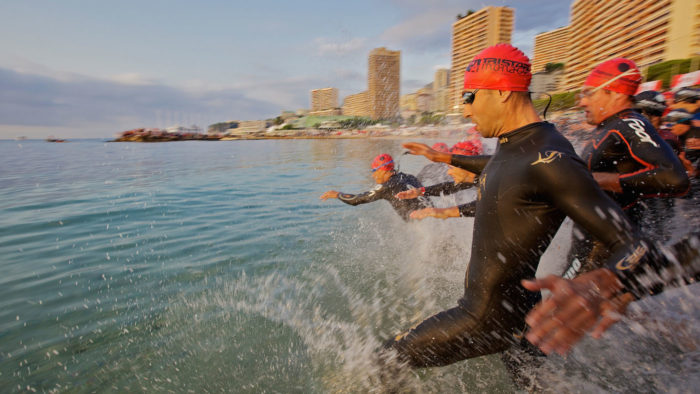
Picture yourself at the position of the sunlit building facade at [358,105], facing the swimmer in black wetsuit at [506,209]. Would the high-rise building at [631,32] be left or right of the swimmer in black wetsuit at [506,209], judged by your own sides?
left

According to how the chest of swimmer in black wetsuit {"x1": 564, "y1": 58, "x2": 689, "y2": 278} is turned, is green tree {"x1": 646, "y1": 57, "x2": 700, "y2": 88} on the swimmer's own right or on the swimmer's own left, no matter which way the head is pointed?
on the swimmer's own right

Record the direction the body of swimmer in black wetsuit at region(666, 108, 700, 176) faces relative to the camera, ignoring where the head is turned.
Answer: to the viewer's left

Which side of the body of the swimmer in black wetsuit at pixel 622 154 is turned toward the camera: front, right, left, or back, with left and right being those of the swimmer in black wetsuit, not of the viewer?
left

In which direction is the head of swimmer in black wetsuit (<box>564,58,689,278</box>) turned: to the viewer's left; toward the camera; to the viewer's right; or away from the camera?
to the viewer's left

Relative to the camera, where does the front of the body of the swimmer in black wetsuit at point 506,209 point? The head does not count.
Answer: to the viewer's left

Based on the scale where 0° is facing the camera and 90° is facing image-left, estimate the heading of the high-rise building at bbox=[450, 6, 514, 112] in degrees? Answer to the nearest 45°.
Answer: approximately 45°

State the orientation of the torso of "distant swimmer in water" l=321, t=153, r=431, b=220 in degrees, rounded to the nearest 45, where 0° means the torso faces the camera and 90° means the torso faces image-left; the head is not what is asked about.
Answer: approximately 90°

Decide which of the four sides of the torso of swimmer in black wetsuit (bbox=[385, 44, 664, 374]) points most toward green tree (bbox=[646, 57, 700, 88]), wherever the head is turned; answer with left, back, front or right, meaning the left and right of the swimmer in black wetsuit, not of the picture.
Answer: right

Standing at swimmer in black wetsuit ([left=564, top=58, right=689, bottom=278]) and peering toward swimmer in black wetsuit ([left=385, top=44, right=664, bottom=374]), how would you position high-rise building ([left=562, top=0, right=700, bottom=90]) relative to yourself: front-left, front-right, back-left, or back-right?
back-right

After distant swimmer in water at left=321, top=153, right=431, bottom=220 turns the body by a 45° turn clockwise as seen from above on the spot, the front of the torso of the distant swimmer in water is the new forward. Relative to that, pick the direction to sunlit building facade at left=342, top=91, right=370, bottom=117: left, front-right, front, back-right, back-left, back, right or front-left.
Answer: front-right

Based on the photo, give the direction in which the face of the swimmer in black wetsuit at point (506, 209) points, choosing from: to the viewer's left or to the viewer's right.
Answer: to the viewer's left

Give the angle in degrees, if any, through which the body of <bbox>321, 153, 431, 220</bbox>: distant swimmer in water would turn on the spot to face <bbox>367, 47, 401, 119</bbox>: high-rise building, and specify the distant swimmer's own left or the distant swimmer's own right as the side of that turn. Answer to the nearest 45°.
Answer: approximately 90° to the distant swimmer's own right
